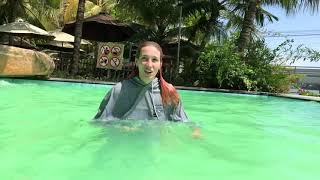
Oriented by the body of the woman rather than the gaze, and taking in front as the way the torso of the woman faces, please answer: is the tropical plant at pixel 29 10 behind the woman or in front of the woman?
behind

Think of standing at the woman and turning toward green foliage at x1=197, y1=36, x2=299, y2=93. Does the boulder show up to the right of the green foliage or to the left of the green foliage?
left

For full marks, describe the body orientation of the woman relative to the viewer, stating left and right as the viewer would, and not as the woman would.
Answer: facing the viewer

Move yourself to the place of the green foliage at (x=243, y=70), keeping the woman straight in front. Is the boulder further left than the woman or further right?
right

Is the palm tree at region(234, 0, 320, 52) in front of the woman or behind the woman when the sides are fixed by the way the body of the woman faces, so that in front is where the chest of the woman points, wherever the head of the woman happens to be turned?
behind

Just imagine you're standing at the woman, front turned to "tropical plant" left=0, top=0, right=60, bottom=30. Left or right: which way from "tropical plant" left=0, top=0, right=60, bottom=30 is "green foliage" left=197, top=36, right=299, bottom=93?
right

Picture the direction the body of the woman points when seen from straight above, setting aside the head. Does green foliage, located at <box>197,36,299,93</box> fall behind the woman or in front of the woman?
behind

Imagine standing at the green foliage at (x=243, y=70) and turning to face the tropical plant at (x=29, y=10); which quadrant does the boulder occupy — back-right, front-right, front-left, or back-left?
front-left
